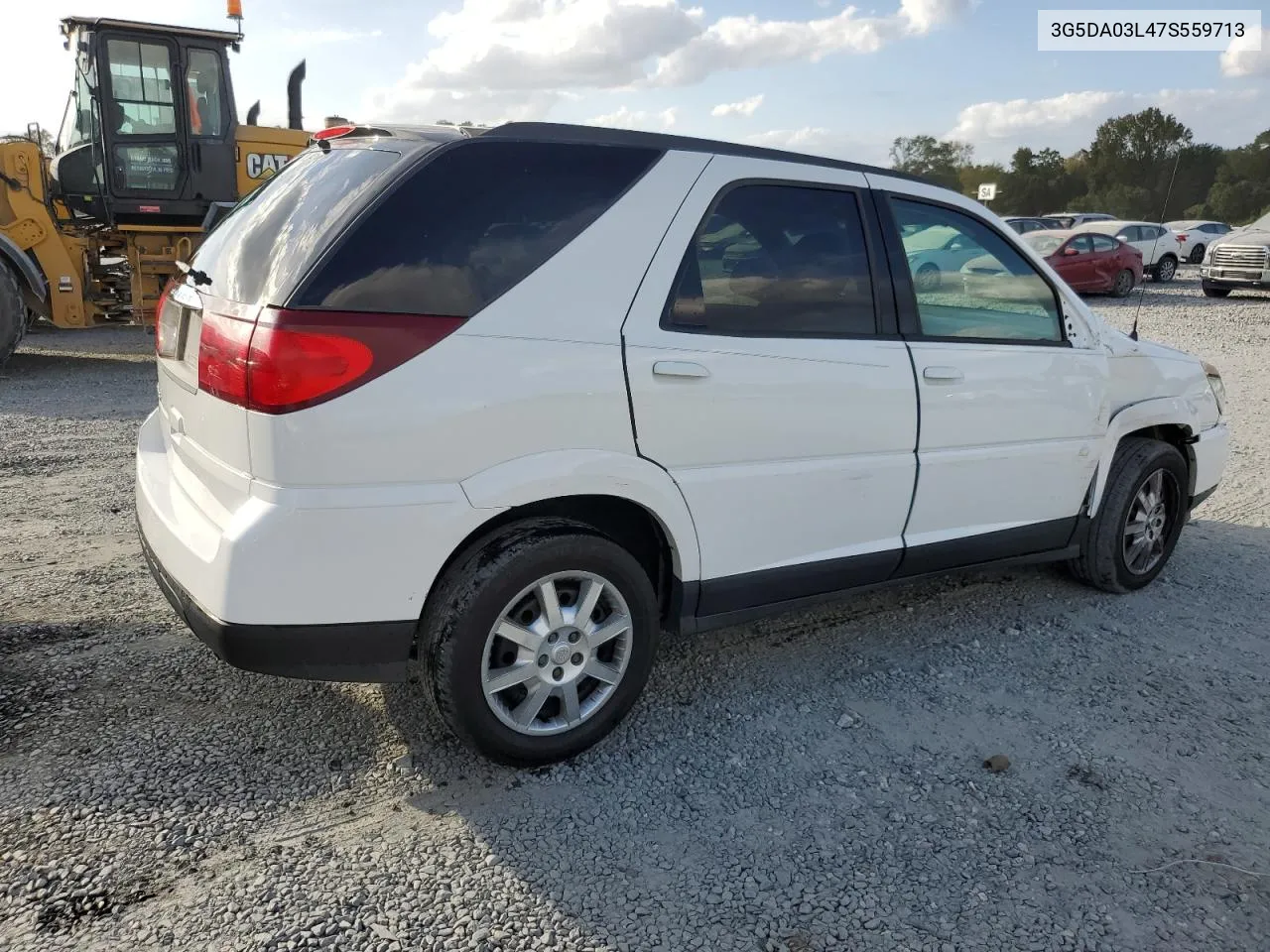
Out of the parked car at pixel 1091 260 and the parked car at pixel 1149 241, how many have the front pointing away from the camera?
0

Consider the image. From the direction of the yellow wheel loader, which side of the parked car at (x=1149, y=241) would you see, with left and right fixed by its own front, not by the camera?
front

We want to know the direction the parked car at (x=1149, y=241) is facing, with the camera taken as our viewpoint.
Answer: facing the viewer and to the left of the viewer

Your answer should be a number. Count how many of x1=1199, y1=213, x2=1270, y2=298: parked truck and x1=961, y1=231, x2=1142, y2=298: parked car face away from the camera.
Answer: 0

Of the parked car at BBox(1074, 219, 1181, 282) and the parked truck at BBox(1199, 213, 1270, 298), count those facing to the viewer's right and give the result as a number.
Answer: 0

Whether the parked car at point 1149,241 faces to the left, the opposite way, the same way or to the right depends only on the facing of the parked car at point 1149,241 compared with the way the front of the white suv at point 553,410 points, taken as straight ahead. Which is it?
the opposite way

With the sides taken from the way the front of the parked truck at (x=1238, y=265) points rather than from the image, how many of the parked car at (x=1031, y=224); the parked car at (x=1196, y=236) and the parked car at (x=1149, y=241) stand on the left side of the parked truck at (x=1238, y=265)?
0

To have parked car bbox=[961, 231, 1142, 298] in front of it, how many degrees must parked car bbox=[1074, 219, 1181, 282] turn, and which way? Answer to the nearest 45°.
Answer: approximately 45° to its left

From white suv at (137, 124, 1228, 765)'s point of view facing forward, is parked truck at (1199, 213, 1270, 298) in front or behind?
in front

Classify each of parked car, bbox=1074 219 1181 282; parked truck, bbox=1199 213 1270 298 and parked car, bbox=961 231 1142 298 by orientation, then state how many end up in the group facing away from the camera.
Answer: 0

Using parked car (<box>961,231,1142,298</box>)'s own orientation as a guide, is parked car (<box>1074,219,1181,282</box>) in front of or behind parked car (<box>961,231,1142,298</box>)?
behind

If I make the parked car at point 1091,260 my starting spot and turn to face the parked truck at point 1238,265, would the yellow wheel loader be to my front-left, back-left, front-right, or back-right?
back-right

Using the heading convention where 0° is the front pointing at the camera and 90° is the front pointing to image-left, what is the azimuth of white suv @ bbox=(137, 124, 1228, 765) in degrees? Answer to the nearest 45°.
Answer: approximately 225°

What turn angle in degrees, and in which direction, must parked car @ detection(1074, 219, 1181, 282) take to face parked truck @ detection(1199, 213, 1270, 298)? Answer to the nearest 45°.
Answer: approximately 90° to its left
